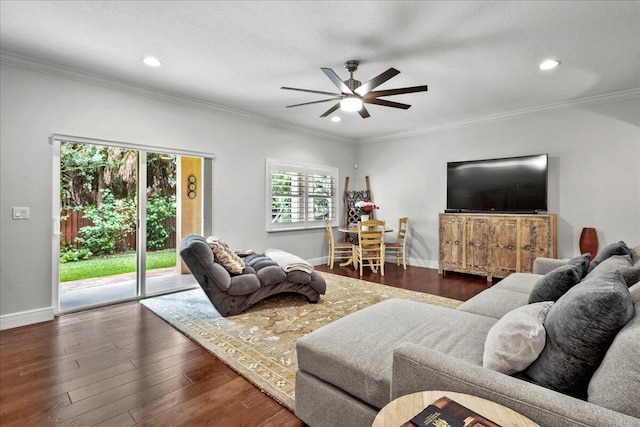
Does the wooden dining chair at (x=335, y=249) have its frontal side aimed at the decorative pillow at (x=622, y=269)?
no

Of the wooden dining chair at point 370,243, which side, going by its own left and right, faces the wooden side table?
back

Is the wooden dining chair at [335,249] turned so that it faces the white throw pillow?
no

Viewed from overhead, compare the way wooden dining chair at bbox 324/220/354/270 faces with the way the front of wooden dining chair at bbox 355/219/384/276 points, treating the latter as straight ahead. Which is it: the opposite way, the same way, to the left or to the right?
to the right

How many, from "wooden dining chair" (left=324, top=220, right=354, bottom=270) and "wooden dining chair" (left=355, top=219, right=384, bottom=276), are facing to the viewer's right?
1

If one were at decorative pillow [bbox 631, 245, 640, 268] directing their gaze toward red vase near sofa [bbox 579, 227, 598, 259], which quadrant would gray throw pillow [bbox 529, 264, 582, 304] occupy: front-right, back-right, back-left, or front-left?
back-left

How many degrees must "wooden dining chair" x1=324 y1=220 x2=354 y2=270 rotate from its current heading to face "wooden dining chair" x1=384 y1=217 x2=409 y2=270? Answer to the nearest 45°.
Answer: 0° — it already faces it

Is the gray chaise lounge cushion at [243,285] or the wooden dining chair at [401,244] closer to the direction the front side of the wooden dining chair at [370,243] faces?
the wooden dining chair

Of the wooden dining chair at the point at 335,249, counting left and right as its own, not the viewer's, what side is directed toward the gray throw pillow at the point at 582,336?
right

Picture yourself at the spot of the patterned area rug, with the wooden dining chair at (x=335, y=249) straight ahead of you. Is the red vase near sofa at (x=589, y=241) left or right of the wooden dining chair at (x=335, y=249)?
right

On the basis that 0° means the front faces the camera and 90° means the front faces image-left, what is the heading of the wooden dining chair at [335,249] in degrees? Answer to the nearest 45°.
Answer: approximately 270°

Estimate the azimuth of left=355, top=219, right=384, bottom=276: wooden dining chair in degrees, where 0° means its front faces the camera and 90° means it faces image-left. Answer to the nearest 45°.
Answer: approximately 180°

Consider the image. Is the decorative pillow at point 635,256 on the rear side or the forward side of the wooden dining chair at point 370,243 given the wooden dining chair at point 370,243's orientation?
on the rear side

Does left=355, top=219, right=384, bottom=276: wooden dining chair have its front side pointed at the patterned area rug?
no

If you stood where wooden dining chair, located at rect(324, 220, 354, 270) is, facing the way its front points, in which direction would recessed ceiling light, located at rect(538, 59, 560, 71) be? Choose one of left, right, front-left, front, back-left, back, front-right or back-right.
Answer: front-right

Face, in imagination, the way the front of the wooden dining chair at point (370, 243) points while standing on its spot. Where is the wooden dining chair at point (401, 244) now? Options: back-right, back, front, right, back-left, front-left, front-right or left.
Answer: front-right

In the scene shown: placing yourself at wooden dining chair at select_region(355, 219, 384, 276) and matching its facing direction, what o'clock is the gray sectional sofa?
The gray sectional sofa is roughly at 6 o'clock from the wooden dining chair.

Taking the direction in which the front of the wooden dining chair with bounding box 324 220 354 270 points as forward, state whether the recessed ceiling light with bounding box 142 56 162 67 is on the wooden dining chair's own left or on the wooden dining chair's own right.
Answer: on the wooden dining chair's own right

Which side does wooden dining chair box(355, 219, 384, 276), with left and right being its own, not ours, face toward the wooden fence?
left
